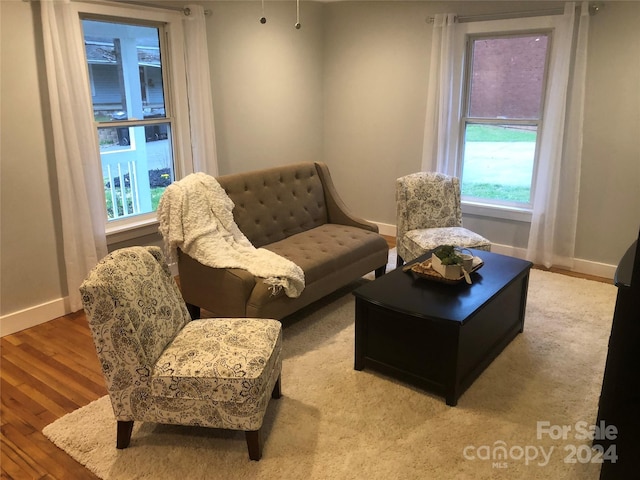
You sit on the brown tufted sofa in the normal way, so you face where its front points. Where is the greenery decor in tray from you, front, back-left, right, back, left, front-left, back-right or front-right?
front

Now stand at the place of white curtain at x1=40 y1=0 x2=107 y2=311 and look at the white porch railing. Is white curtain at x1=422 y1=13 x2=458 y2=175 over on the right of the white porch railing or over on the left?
right

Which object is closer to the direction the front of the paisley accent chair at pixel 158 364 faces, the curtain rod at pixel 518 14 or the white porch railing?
the curtain rod

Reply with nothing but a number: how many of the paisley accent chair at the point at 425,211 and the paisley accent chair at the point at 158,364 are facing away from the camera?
0

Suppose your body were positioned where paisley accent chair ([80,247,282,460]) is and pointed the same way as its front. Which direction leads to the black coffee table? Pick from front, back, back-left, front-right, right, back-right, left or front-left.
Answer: front

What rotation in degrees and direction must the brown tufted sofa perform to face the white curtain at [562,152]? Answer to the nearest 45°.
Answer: approximately 45° to its left

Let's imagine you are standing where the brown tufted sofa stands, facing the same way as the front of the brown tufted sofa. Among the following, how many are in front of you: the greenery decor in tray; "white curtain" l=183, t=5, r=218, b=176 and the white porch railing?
1

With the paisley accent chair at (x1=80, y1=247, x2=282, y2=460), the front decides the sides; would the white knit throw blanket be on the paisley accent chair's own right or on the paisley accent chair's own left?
on the paisley accent chair's own left

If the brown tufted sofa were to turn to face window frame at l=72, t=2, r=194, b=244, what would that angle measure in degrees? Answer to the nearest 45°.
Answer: approximately 180°

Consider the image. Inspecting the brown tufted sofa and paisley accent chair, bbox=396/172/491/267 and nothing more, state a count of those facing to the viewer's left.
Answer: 0

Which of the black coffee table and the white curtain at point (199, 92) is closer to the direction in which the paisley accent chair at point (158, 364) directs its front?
the black coffee table

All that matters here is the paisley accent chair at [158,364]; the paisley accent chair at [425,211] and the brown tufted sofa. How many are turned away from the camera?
0

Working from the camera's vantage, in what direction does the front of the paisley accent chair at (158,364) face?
facing to the right of the viewer
